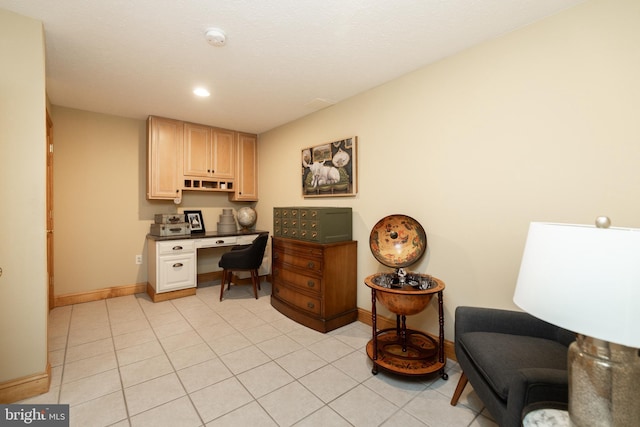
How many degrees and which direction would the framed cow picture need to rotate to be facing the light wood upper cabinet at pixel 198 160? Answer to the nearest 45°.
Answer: approximately 45° to its right

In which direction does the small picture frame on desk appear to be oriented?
toward the camera

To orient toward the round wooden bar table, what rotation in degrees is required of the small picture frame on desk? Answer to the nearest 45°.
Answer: approximately 45° to its left

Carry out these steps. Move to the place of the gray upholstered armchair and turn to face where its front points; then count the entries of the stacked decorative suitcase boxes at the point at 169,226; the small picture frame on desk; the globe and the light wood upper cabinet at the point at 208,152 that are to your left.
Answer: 0

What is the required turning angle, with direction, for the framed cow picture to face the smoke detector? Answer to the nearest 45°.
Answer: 0° — it already faces it

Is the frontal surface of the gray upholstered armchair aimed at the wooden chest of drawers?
no

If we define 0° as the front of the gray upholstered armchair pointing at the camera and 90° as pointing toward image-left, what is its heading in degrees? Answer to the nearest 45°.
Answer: approximately 45°

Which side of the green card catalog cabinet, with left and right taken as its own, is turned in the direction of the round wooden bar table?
left

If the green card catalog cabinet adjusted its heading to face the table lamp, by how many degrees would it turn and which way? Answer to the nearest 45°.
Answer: approximately 45° to its left

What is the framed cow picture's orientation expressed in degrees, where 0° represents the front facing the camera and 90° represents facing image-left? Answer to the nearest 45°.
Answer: approximately 45°

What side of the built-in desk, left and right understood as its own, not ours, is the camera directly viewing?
front

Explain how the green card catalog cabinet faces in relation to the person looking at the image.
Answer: facing the viewer and to the left of the viewer

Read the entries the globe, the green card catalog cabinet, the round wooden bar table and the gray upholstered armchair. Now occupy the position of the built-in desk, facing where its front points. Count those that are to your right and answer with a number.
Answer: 0

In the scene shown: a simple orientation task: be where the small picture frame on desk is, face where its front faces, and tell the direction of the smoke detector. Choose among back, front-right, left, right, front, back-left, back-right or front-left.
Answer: front

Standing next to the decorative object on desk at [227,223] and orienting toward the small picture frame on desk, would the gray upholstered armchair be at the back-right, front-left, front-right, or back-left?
back-left

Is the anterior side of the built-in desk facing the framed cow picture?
no
